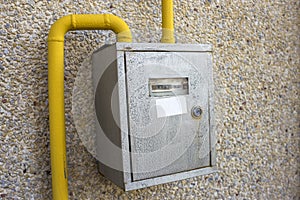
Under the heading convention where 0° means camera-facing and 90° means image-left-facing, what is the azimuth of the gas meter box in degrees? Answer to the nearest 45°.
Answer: approximately 315°
